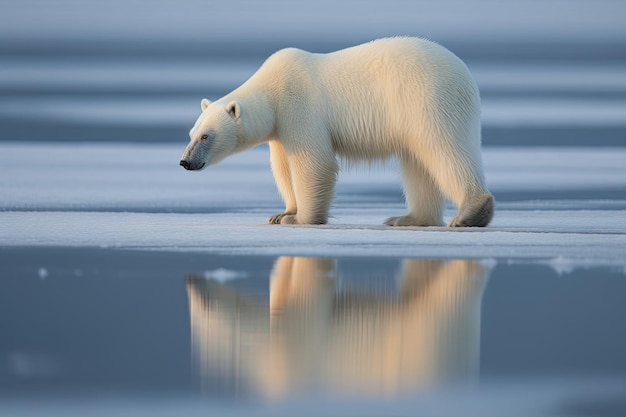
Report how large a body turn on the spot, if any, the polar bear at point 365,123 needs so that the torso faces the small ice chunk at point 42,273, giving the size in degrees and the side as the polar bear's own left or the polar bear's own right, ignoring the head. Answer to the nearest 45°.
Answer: approximately 45° to the polar bear's own left

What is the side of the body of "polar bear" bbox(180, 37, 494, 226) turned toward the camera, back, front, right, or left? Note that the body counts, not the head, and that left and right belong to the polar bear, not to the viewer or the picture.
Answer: left

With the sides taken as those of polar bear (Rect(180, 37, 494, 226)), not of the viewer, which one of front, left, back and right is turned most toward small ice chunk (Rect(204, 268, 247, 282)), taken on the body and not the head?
left
